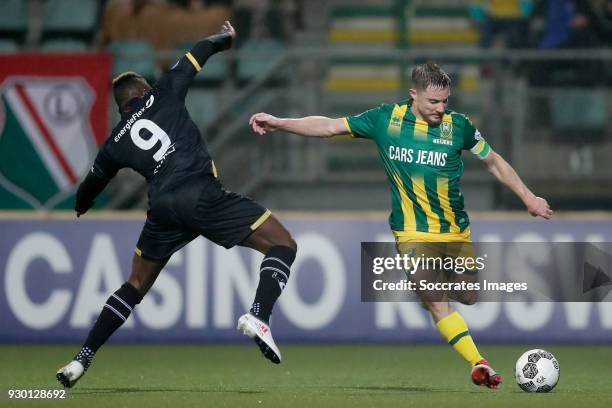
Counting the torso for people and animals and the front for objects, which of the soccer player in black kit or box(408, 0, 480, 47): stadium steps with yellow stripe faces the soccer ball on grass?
the stadium steps with yellow stripe

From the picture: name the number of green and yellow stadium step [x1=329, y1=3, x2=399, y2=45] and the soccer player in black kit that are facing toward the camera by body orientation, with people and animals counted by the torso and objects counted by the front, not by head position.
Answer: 1

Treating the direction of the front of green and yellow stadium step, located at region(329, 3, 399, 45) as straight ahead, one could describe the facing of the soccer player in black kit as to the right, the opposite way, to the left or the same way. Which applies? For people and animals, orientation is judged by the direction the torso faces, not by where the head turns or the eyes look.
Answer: the opposite way

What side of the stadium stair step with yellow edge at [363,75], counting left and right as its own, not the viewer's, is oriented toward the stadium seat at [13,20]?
right

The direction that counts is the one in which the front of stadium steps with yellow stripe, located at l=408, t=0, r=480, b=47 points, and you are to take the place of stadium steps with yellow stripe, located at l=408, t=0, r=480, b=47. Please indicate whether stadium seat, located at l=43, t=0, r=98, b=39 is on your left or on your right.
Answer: on your right

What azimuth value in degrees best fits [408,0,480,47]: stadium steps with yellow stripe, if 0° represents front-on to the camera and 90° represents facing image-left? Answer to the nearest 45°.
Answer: approximately 0°

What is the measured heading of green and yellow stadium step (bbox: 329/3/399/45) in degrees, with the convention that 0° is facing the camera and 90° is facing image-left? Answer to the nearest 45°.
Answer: approximately 0°
